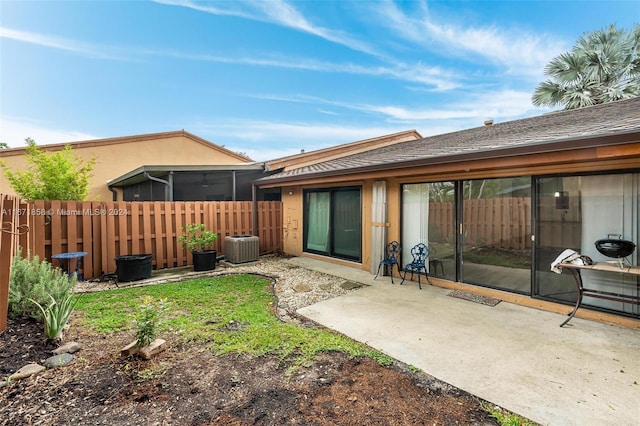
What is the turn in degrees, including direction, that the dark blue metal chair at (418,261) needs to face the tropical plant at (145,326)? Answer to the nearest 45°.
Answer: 0° — it already faces it

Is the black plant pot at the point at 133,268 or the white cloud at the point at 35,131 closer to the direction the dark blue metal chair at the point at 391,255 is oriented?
the black plant pot

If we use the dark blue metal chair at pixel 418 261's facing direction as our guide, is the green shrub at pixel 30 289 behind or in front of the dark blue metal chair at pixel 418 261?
in front

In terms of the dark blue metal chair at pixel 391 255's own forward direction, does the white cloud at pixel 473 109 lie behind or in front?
behind

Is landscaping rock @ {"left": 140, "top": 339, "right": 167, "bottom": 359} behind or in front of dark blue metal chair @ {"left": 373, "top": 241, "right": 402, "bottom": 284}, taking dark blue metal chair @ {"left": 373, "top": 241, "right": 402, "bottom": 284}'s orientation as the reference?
in front

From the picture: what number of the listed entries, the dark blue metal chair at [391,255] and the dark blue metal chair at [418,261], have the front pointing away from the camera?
0

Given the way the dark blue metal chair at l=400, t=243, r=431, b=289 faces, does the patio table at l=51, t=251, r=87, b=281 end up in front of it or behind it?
in front

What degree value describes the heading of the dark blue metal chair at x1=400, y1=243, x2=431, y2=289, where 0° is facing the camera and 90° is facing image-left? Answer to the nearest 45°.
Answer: approximately 45°

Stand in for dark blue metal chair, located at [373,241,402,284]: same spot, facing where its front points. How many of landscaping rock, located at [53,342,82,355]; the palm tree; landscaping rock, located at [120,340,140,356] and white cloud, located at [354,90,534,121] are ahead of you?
2

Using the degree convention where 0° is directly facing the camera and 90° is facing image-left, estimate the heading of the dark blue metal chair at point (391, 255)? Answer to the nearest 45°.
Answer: approximately 45°

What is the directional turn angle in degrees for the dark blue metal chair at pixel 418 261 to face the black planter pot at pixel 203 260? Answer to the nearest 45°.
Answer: approximately 45° to its right

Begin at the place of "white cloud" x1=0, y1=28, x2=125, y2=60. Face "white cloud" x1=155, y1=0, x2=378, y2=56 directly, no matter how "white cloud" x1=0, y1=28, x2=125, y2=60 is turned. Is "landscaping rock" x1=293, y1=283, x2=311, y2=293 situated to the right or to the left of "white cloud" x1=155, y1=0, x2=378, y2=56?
right
